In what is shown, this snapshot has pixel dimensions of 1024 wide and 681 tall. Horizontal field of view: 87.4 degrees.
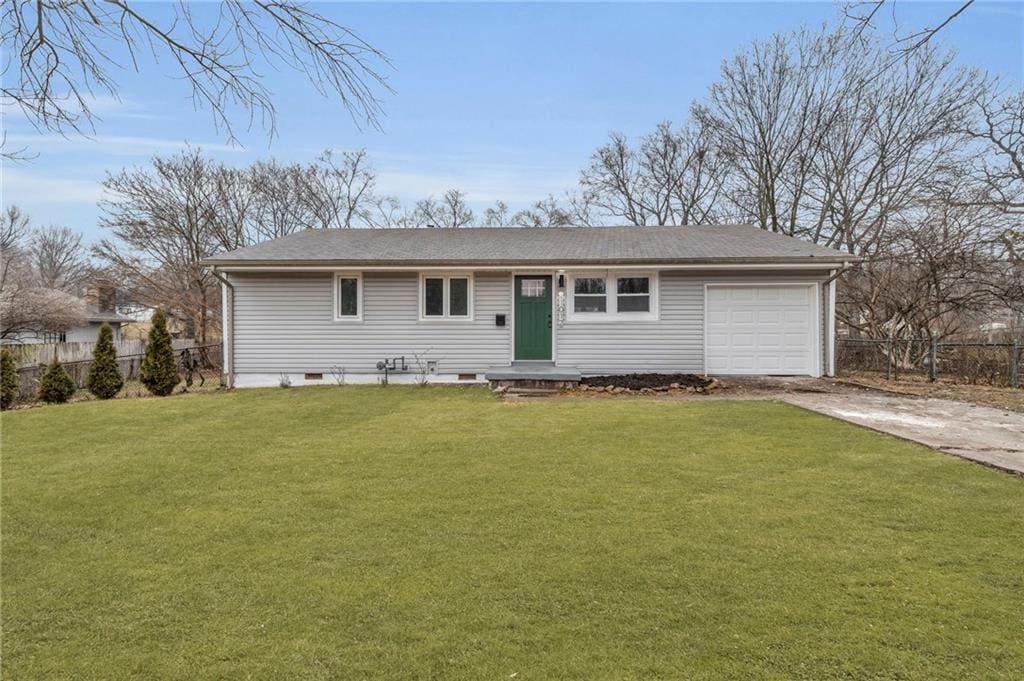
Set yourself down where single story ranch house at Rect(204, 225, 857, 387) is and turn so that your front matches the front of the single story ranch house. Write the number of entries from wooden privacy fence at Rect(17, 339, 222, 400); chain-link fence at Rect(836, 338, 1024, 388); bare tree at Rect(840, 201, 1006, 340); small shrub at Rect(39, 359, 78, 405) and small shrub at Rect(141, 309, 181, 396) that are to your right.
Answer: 3

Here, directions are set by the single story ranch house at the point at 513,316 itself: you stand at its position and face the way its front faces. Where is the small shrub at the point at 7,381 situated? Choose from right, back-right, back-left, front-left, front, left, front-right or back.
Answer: right

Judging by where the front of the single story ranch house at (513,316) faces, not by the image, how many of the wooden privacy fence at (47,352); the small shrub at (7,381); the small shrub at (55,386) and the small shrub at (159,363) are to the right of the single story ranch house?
4

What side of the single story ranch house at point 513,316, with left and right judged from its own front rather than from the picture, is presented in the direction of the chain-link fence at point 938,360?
left

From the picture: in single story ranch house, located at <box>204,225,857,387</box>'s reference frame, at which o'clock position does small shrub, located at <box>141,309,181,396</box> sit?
The small shrub is roughly at 3 o'clock from the single story ranch house.

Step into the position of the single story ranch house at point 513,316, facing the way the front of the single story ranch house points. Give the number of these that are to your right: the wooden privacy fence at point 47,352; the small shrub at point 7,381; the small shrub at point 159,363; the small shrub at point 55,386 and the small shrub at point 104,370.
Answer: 5

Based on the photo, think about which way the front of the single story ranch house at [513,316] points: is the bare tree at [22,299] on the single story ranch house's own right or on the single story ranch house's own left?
on the single story ranch house's own right

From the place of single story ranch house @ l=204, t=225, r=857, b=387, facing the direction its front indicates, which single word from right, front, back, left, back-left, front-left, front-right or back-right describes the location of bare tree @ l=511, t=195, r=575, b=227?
back

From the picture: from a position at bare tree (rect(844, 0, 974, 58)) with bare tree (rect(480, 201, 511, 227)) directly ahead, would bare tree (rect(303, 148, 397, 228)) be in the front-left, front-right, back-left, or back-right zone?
front-left

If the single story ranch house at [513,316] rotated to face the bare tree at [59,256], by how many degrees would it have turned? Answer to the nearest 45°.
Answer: approximately 135° to its right

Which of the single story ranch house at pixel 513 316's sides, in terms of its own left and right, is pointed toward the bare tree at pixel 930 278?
left

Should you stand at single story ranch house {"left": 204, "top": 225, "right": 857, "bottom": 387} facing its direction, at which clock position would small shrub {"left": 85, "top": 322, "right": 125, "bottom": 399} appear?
The small shrub is roughly at 3 o'clock from the single story ranch house.

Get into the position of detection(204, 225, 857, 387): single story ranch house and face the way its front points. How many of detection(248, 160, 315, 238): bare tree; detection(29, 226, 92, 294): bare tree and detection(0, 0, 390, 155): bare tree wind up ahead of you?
1

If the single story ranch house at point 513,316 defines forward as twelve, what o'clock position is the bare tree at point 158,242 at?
The bare tree is roughly at 4 o'clock from the single story ranch house.

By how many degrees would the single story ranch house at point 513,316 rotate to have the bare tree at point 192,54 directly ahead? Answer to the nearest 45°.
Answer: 0° — it already faces it

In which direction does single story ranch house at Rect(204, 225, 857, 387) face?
toward the camera

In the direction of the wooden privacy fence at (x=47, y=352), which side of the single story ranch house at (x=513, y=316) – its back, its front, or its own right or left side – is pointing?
right

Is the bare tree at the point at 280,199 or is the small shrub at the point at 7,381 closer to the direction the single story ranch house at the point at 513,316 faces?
the small shrub
